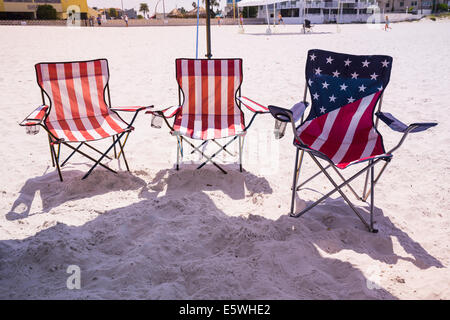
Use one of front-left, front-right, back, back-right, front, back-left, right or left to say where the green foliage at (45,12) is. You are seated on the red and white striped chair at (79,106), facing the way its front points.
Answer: back-left

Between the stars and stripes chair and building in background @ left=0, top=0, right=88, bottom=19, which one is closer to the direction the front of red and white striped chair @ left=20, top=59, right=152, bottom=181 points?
the stars and stripes chair

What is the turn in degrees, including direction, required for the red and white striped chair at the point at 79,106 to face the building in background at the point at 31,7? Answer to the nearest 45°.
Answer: approximately 135° to its left

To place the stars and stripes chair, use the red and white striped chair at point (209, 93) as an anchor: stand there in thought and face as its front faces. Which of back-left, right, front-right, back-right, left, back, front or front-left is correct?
front-left

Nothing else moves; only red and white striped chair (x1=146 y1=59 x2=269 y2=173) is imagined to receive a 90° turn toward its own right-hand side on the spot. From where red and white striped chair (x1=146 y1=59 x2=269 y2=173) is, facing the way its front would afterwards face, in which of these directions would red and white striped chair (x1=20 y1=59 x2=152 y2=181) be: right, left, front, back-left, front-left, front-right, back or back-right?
front

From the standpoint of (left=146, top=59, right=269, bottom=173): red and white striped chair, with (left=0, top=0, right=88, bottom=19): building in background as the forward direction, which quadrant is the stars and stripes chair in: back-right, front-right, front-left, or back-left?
back-right

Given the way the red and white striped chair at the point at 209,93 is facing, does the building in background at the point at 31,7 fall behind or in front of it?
behind

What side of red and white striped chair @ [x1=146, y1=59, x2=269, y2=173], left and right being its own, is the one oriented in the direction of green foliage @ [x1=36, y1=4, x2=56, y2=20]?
back

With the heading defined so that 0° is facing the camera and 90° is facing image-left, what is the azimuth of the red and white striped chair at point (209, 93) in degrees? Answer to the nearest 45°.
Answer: approximately 0°
